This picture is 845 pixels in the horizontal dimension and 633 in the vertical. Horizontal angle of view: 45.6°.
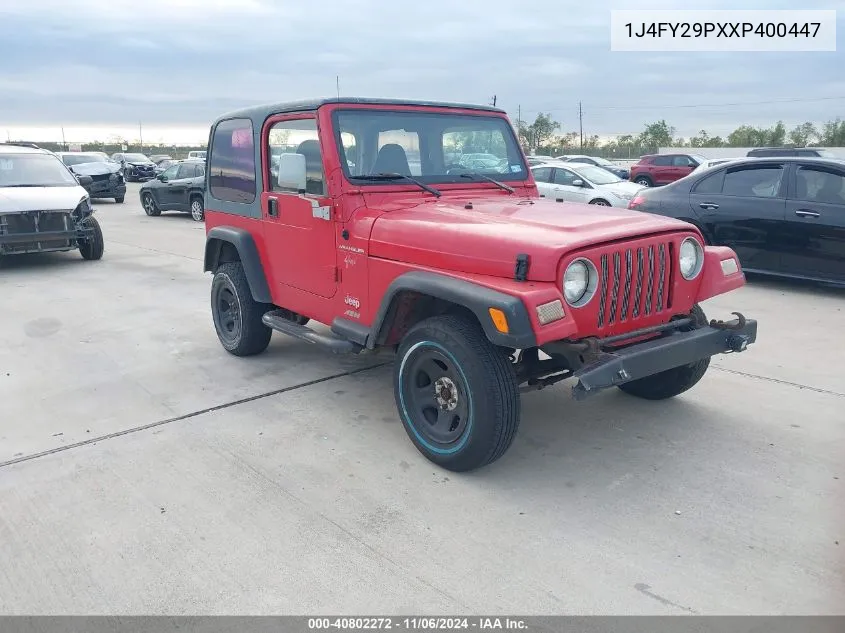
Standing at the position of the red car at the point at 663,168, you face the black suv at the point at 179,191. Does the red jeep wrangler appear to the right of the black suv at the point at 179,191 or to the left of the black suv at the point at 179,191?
left

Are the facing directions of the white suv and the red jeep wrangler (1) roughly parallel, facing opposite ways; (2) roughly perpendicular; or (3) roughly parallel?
roughly parallel

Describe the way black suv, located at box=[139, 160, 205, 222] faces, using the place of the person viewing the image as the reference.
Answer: facing away from the viewer and to the left of the viewer

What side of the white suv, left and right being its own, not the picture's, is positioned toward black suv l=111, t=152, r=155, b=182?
back

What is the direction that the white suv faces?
toward the camera

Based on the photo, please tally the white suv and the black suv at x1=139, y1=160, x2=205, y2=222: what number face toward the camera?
1

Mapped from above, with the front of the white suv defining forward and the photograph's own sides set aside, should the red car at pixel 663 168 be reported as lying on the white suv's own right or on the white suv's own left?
on the white suv's own left

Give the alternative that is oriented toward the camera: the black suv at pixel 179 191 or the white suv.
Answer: the white suv

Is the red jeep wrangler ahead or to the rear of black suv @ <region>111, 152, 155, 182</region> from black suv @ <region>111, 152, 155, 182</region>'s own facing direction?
ahead
